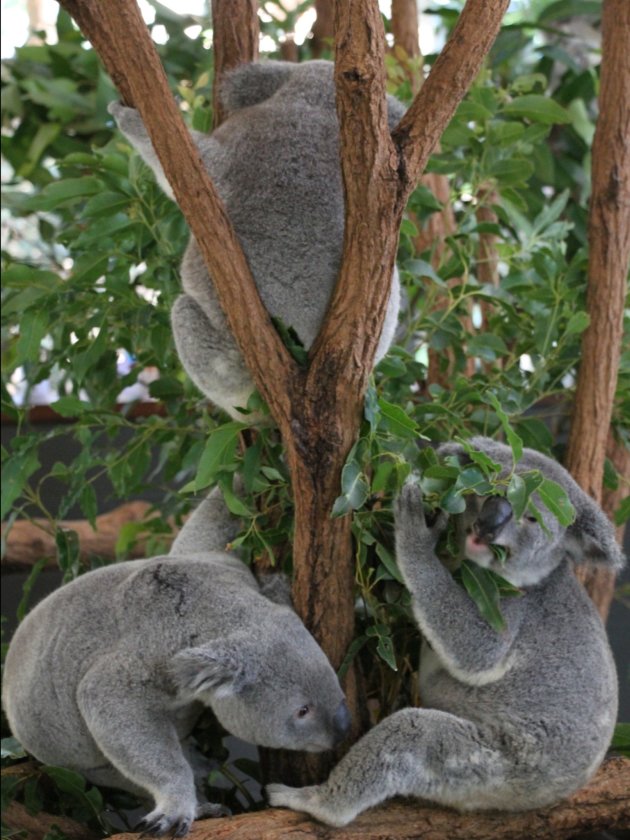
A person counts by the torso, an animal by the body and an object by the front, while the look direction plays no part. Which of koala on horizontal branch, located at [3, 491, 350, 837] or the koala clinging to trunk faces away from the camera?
the koala clinging to trunk

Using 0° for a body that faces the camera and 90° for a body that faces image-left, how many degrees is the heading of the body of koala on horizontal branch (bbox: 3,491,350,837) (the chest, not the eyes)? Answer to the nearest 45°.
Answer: approximately 270°

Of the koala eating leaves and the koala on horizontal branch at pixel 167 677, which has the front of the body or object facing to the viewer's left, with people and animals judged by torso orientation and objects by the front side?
the koala eating leaves

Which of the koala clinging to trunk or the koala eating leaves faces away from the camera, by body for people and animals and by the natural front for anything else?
the koala clinging to trunk

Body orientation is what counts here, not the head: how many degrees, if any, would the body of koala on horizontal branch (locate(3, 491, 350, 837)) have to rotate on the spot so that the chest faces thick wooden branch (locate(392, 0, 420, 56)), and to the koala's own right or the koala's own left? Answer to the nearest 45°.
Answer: approximately 45° to the koala's own left

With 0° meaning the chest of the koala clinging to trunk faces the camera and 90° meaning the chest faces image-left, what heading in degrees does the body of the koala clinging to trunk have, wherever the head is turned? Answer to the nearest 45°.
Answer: approximately 180°

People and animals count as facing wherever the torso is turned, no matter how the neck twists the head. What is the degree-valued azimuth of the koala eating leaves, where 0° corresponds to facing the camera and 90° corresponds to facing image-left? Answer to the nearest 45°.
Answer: approximately 90°
